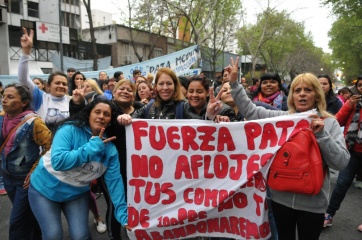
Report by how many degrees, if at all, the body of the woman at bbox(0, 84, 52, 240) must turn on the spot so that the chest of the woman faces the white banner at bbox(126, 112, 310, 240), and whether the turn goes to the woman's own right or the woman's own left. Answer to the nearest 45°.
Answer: approximately 90° to the woman's own left

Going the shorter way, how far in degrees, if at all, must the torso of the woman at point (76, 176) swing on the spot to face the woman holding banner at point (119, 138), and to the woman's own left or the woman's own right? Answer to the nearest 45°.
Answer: approximately 90° to the woman's own left

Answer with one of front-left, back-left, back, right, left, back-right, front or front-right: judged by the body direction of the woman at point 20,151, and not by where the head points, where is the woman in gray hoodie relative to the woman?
left

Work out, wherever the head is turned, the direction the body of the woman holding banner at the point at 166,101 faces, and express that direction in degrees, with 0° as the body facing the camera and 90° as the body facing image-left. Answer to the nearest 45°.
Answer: approximately 0°

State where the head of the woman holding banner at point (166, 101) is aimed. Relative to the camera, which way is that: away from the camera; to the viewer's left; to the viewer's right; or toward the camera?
toward the camera

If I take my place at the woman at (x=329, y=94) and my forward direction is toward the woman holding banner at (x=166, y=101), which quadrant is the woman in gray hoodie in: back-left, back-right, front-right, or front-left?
front-left

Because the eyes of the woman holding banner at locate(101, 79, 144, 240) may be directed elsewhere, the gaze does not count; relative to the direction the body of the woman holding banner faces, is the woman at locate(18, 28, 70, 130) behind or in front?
behind

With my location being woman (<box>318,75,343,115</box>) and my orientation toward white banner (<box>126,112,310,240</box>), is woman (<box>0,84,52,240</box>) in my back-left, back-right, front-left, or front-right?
front-right

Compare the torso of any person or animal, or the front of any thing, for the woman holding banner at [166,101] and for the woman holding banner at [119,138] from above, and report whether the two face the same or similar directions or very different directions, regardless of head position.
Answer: same or similar directions

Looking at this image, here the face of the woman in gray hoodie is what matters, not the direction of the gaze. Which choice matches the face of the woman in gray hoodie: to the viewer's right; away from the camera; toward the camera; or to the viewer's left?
toward the camera

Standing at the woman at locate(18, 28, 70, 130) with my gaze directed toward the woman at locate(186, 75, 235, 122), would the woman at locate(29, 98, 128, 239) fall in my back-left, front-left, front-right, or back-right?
front-right

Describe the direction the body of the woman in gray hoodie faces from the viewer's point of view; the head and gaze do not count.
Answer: toward the camera

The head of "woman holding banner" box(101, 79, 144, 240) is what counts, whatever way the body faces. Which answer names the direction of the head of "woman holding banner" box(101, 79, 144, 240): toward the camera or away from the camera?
toward the camera
